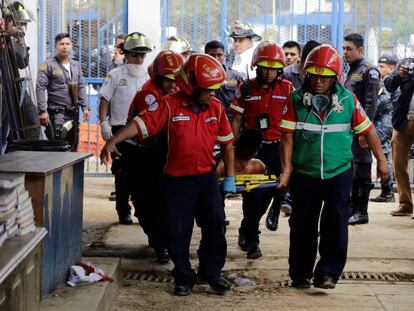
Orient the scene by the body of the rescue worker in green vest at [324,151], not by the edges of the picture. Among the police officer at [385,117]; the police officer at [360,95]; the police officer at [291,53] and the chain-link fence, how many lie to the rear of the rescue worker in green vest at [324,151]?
4

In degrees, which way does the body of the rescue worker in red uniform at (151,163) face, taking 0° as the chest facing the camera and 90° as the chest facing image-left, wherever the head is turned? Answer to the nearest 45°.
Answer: approximately 315°

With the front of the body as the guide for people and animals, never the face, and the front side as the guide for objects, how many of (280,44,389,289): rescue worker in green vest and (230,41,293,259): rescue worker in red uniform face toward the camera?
2

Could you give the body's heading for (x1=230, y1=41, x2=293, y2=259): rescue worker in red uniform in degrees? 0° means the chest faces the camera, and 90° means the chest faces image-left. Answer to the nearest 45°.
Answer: approximately 0°

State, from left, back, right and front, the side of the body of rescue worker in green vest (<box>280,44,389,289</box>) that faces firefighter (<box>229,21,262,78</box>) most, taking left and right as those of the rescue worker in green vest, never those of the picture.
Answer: back

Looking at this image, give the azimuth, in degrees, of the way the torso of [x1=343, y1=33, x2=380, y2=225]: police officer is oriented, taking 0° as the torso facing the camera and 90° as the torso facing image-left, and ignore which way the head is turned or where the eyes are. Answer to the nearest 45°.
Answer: approximately 45°

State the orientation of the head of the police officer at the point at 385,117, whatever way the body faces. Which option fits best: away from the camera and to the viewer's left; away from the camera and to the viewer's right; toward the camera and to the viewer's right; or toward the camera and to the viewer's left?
toward the camera and to the viewer's left
